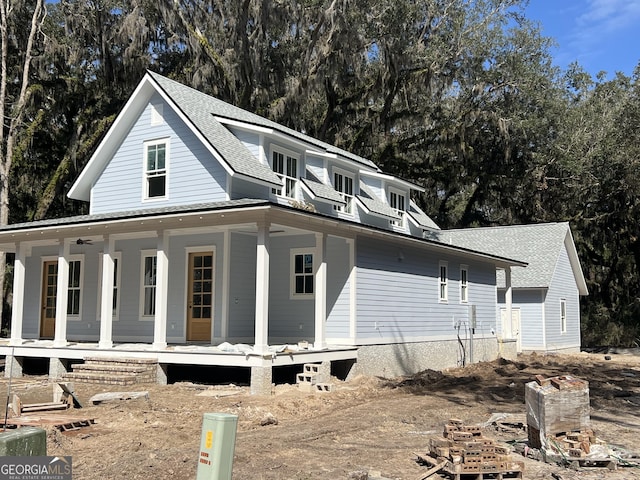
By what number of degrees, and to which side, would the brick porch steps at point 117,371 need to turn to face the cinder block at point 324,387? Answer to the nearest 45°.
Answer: approximately 90° to its left

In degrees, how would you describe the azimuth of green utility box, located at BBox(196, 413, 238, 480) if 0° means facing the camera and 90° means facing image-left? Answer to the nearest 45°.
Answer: approximately 45°

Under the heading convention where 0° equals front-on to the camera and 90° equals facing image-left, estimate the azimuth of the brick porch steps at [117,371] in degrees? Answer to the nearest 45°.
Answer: approximately 45°

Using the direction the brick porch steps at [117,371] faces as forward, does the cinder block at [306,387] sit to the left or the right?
on its left

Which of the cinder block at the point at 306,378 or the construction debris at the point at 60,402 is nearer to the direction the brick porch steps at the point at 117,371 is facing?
the construction debris

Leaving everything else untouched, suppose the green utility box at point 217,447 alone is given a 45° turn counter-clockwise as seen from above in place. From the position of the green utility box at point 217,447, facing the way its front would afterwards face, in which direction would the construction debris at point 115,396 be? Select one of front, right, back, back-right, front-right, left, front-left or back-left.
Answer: back
